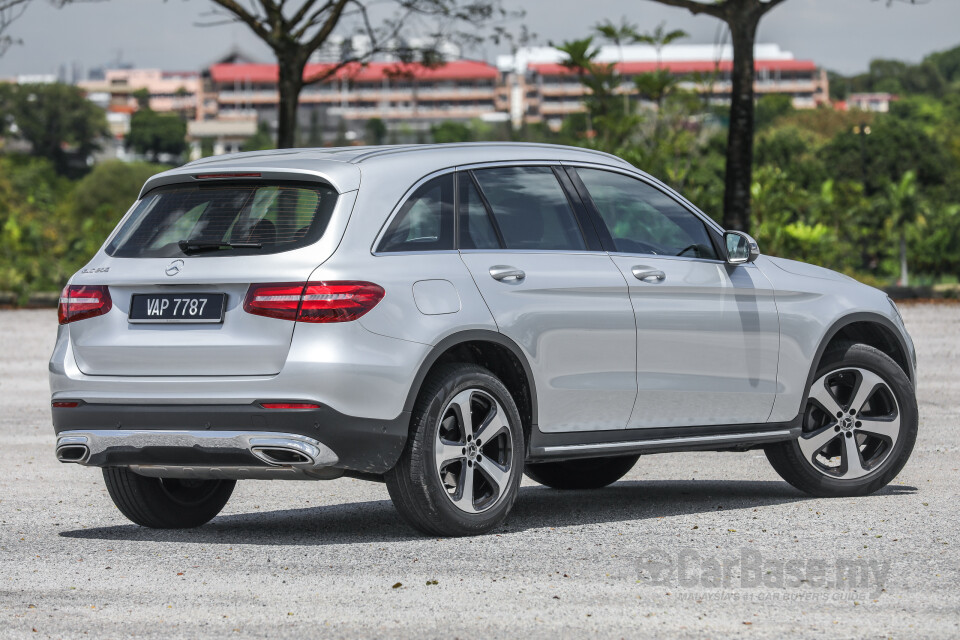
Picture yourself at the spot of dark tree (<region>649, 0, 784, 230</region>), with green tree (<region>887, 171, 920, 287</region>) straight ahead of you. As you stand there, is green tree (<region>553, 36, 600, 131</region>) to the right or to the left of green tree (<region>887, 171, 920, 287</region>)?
left

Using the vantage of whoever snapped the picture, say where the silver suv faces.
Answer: facing away from the viewer and to the right of the viewer

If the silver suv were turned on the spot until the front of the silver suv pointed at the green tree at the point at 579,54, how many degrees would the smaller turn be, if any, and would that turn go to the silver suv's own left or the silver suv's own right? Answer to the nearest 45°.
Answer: approximately 45° to the silver suv's own left

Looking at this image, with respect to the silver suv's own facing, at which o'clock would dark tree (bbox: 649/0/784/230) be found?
The dark tree is roughly at 11 o'clock from the silver suv.

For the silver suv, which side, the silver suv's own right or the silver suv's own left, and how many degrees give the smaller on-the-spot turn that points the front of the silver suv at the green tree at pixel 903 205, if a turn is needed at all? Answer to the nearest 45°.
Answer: approximately 45° to the silver suv's own left
